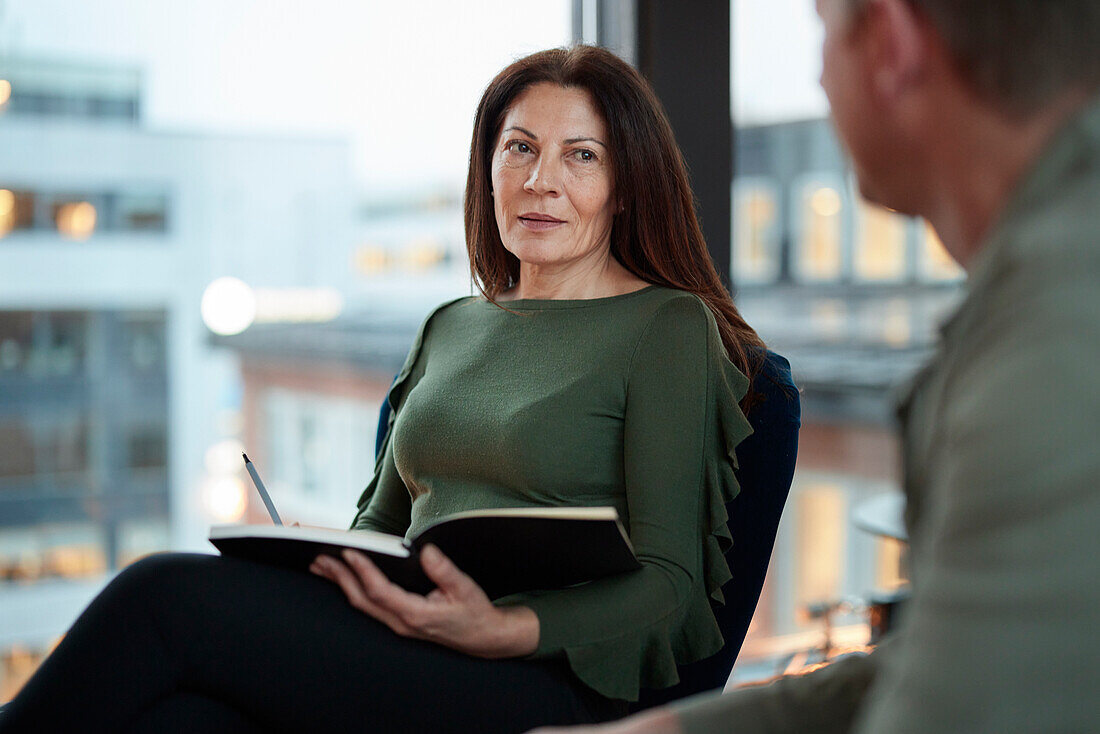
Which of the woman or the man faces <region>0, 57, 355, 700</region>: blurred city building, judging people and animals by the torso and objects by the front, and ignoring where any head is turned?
the man

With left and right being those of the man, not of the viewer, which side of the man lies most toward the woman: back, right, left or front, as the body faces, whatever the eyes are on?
front

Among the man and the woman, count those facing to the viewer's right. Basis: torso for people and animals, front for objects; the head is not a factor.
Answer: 0

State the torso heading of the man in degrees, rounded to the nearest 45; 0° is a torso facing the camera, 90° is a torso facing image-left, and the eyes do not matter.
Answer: approximately 135°

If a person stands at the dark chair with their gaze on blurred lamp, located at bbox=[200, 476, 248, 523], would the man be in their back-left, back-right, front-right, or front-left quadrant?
back-left

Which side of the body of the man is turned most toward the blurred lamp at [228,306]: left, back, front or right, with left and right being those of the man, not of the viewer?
front

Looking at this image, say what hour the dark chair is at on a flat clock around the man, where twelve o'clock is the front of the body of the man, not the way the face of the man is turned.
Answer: The dark chair is roughly at 1 o'clock from the man.

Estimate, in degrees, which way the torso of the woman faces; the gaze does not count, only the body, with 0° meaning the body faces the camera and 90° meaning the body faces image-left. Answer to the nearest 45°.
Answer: approximately 45°

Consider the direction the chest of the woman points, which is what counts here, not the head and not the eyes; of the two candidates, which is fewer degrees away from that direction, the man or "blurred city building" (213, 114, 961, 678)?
the man

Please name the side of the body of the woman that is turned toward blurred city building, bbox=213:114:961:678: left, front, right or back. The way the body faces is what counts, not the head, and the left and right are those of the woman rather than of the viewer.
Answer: back

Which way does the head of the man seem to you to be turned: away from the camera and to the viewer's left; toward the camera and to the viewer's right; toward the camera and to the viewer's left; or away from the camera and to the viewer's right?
away from the camera and to the viewer's left

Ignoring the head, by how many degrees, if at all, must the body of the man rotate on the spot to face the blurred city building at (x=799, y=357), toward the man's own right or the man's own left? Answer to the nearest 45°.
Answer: approximately 45° to the man's own right

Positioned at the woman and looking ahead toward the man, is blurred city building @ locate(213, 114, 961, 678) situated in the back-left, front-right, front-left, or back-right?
back-left
